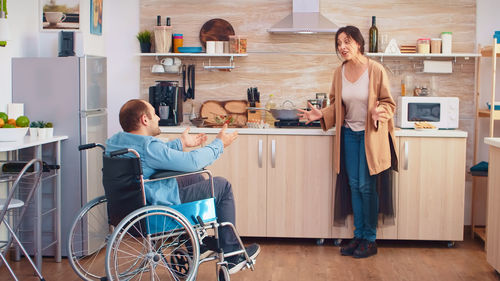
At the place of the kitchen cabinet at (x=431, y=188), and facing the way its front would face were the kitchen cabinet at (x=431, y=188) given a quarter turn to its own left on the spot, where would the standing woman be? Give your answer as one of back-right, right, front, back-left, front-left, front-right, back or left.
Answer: back-right

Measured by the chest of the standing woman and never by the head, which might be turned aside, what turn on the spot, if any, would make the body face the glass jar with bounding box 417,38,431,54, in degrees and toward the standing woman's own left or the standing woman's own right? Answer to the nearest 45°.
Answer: approximately 180°

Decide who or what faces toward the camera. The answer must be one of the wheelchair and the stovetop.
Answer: the stovetop

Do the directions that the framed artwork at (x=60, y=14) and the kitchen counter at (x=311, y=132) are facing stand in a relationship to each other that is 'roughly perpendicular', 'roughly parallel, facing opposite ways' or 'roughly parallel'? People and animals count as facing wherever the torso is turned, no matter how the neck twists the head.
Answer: roughly parallel

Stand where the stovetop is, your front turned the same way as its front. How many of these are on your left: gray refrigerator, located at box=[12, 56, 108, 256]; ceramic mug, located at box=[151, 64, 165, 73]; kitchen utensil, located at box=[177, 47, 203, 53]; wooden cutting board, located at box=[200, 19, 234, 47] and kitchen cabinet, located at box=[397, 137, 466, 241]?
1

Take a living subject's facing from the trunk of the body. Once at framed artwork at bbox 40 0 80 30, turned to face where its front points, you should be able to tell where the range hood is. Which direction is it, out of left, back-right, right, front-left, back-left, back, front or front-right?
left

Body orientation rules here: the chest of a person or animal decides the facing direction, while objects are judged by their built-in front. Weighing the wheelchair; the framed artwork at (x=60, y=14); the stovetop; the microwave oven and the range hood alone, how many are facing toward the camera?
4

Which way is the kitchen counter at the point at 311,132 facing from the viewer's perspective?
toward the camera

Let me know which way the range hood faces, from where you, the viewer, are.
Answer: facing the viewer

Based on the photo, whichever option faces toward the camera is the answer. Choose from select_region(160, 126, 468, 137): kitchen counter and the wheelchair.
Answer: the kitchen counter

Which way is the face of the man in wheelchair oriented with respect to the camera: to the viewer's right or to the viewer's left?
to the viewer's right

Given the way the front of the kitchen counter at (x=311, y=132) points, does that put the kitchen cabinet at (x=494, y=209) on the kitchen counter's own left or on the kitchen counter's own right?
on the kitchen counter's own left

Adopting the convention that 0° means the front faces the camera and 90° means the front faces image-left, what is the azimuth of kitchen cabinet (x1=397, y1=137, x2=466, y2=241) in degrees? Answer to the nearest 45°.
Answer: approximately 0°

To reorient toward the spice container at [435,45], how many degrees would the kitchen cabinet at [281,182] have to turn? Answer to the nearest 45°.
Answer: approximately 90° to its left

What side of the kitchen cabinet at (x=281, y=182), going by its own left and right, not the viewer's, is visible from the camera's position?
front

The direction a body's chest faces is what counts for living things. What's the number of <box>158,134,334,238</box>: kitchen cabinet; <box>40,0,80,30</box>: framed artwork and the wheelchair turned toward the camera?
2
